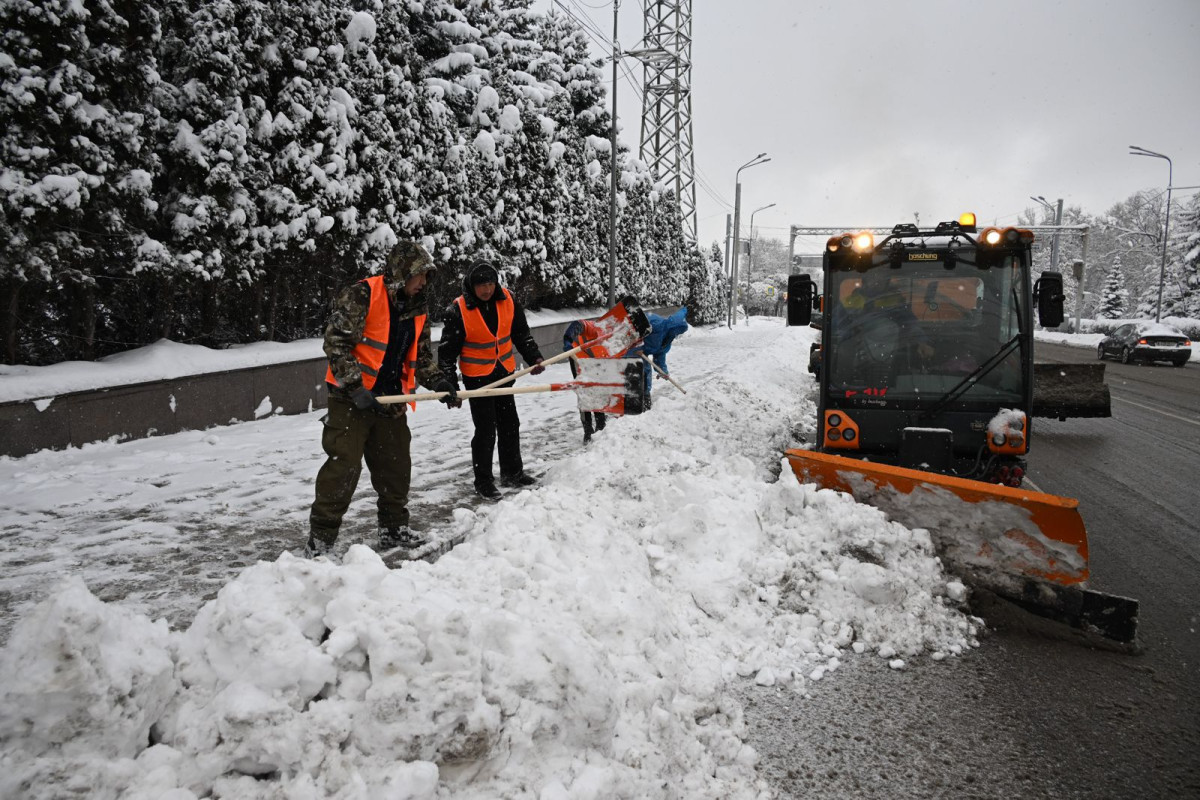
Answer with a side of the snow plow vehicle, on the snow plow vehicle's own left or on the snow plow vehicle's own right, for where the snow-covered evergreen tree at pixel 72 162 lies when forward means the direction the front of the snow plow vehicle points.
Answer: on the snow plow vehicle's own right

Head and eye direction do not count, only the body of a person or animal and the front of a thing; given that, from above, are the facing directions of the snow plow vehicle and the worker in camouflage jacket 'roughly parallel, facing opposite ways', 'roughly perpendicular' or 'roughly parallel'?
roughly perpendicular

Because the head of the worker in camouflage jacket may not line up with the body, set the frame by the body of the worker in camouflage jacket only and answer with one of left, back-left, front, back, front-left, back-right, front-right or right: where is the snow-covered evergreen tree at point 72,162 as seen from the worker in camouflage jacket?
back

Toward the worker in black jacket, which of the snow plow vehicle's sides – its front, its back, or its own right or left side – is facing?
right

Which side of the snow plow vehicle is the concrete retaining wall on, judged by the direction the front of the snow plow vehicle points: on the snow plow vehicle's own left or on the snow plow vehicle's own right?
on the snow plow vehicle's own right

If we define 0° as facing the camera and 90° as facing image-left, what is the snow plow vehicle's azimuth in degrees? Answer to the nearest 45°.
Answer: approximately 0°

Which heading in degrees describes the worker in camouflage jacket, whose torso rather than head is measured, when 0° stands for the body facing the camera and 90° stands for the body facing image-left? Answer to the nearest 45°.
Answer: approximately 315°

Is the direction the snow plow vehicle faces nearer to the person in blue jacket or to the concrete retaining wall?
the concrete retaining wall
